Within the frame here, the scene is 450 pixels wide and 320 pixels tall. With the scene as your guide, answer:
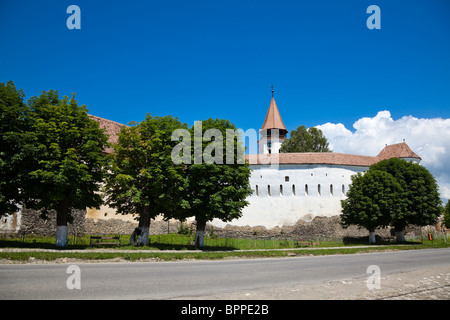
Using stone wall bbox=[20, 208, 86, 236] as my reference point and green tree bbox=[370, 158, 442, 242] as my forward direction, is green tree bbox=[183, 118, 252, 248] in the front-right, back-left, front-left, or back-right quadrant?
front-right

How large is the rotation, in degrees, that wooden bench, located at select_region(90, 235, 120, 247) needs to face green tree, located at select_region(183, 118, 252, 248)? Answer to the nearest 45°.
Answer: approximately 90° to its left

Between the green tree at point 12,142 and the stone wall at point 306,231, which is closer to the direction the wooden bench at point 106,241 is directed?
the green tree

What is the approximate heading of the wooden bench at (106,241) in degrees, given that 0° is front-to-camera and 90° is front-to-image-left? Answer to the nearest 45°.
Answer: approximately 0°
